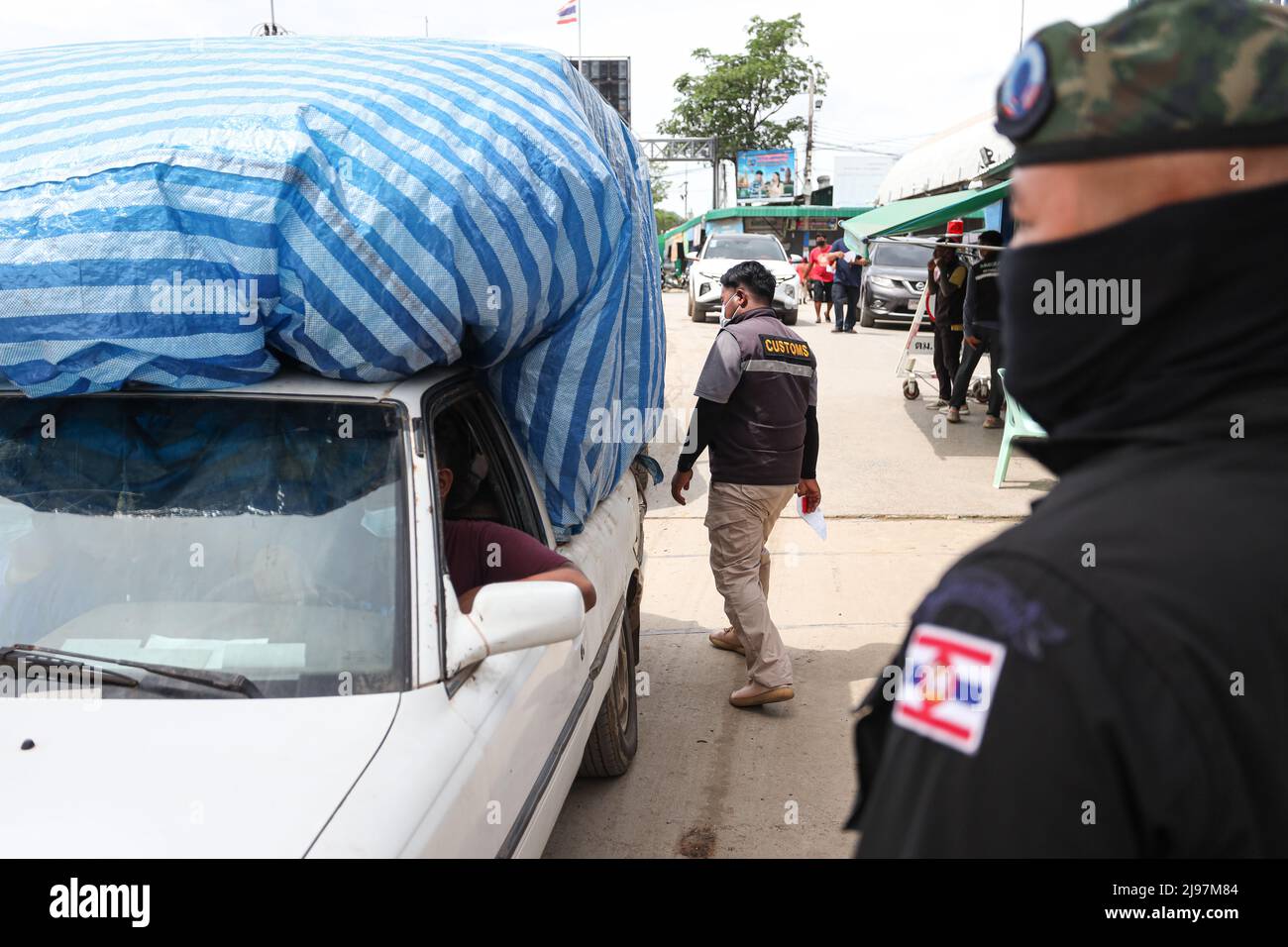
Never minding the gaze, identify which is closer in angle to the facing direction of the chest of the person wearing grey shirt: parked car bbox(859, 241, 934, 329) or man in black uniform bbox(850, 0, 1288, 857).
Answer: the parked car

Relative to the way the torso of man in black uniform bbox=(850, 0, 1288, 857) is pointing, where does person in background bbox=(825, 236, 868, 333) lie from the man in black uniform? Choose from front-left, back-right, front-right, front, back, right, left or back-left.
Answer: front-right

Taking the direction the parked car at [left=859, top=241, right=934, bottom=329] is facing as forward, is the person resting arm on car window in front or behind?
in front

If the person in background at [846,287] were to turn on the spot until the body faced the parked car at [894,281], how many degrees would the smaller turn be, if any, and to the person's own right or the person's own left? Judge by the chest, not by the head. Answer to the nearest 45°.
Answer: approximately 135° to the person's own left

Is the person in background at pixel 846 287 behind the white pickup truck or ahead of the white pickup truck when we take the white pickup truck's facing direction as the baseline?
behind

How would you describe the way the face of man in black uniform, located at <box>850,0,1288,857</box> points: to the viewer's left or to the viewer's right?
to the viewer's left

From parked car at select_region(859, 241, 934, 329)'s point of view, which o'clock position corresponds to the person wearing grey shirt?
The person wearing grey shirt is roughly at 12 o'clock from the parked car.

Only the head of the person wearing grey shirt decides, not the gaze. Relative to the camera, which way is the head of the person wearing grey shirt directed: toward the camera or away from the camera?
away from the camera

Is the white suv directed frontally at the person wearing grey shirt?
yes

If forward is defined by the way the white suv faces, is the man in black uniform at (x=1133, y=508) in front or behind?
in front

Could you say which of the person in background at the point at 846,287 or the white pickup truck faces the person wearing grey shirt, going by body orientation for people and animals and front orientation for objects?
the person in background

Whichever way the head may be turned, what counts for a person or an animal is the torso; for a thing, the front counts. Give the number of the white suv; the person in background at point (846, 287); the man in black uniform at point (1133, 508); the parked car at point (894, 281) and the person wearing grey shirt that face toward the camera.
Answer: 3

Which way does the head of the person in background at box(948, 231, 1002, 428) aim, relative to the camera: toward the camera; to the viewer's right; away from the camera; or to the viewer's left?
to the viewer's left
